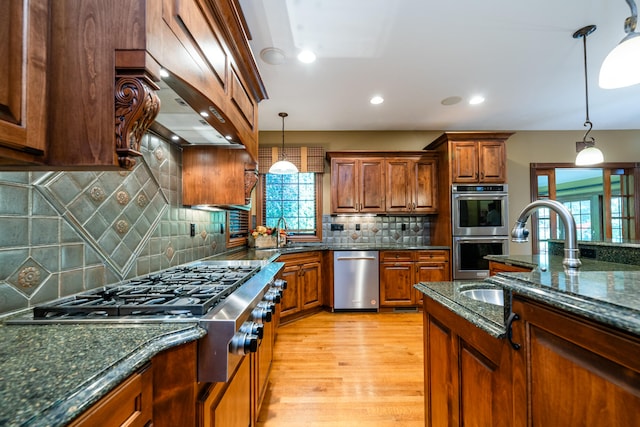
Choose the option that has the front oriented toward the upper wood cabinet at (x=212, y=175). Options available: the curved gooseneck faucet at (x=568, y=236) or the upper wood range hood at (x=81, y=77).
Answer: the curved gooseneck faucet

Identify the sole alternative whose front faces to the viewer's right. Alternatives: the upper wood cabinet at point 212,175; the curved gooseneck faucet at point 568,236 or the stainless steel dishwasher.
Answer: the upper wood cabinet

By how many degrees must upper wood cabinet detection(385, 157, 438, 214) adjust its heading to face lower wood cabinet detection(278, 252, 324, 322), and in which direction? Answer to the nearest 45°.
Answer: approximately 45° to its right

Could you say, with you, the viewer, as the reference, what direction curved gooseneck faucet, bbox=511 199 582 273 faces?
facing to the left of the viewer

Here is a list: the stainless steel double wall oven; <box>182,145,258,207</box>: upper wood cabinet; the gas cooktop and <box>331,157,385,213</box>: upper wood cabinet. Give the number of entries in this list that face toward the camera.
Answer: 2

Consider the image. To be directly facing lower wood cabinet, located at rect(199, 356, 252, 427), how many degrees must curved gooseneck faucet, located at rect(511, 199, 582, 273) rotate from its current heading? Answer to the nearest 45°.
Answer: approximately 45° to its left

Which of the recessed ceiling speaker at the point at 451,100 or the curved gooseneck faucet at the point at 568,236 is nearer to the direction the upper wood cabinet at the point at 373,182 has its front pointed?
the curved gooseneck faucet

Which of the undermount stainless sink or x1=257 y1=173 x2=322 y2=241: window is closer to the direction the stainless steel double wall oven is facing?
the undermount stainless sink

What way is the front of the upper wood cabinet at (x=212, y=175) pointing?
to the viewer's right

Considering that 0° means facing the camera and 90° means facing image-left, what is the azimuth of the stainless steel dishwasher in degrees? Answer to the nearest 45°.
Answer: approximately 0°
